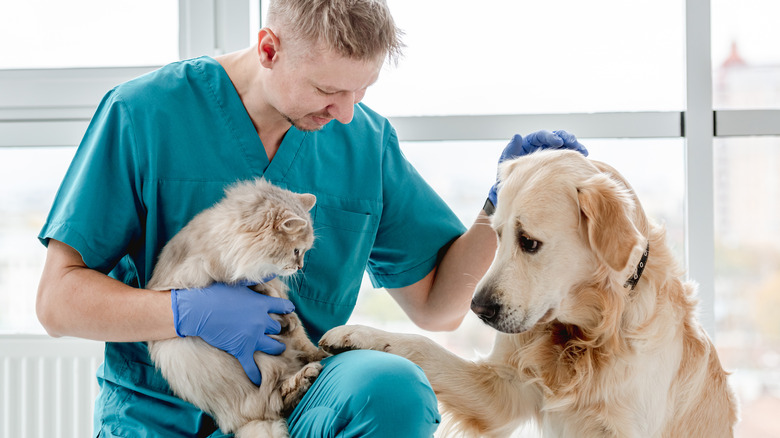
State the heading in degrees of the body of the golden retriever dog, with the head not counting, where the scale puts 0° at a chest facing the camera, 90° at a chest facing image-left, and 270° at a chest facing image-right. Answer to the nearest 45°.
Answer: approximately 45°

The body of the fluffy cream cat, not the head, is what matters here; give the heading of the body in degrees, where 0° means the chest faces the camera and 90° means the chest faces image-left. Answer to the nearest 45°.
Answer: approximately 270°

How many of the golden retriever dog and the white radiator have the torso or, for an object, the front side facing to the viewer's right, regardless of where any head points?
0

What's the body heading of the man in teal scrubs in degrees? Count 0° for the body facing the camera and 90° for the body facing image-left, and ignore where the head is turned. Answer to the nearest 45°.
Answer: approximately 315°
